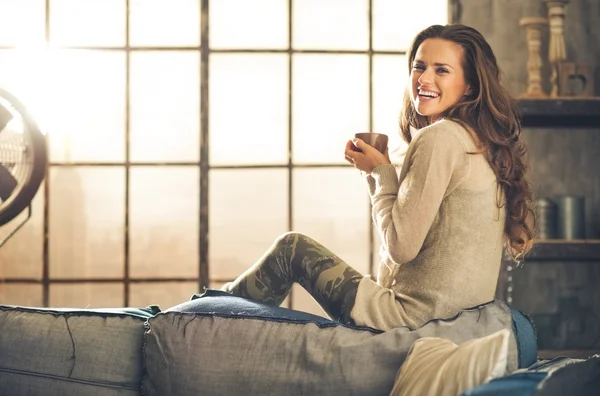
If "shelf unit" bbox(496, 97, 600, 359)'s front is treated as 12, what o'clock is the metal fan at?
The metal fan is roughly at 2 o'clock from the shelf unit.

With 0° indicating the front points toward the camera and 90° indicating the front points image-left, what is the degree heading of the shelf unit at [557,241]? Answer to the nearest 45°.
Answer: approximately 0°

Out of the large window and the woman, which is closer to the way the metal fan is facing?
the woman

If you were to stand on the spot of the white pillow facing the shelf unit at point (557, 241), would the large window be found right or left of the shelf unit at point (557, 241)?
left
